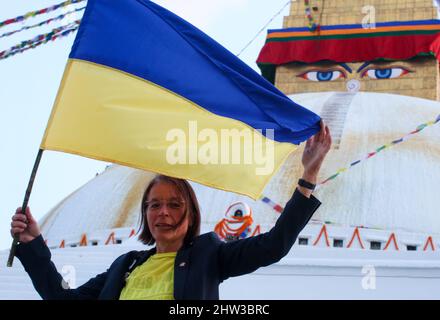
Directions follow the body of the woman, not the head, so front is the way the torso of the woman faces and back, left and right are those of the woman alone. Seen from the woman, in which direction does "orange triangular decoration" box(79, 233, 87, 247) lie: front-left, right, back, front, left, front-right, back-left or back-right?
back-right

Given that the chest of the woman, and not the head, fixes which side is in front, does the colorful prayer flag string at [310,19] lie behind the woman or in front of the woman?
behind

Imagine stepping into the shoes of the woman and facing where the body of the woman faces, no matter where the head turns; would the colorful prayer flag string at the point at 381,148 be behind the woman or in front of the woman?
behind

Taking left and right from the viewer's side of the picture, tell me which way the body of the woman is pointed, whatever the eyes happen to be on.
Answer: facing the viewer and to the left of the viewer

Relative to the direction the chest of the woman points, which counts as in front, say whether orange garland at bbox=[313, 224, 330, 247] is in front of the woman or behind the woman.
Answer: behind

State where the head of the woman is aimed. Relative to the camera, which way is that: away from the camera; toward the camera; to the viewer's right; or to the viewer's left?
toward the camera

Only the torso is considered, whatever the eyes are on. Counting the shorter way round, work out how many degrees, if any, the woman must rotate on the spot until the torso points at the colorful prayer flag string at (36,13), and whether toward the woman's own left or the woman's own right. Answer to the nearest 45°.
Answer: approximately 135° to the woman's own right
